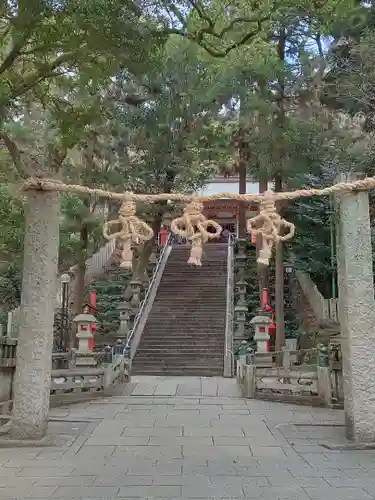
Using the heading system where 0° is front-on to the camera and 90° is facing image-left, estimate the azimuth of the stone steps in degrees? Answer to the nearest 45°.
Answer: approximately 0°

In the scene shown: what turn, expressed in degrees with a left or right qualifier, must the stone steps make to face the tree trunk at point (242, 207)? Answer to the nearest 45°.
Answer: approximately 135° to its left

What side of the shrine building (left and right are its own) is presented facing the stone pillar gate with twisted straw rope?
front

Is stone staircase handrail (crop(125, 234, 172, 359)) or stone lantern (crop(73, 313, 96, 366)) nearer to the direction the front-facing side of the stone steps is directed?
the stone lantern

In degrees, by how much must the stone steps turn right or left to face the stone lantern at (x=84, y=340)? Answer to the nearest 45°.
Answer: approximately 45° to its right

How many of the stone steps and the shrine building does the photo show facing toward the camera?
2

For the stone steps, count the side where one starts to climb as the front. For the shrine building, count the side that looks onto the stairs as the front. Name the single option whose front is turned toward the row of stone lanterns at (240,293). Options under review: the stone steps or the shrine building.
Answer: the shrine building

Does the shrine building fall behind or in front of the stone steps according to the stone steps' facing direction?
behind

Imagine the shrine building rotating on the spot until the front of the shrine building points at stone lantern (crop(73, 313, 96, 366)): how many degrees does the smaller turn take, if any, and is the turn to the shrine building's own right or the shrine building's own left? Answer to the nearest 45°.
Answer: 0° — it already faces it

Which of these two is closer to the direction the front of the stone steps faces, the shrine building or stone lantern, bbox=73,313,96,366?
the stone lantern

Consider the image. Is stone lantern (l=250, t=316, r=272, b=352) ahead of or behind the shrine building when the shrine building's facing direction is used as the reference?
ahead

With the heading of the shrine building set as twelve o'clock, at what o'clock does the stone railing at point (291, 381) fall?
The stone railing is roughly at 12 o'clock from the shrine building.

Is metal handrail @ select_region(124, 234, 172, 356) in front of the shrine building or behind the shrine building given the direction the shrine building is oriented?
in front
